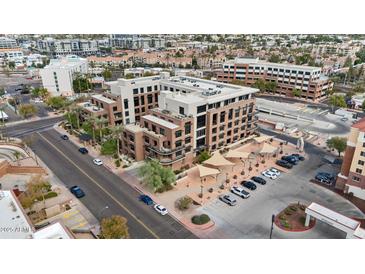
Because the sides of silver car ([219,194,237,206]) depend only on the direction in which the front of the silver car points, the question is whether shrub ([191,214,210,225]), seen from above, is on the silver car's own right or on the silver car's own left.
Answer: on the silver car's own left

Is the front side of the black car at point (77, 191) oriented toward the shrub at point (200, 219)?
yes

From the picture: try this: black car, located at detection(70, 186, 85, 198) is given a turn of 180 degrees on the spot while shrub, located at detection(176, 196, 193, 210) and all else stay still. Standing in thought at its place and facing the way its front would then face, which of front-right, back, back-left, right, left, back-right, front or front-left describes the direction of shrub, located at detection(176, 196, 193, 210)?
back

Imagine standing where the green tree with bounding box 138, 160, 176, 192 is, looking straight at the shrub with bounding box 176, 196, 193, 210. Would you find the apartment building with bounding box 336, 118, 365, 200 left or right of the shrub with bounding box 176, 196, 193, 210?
left

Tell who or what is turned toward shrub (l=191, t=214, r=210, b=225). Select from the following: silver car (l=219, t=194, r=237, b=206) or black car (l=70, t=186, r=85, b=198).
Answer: the black car

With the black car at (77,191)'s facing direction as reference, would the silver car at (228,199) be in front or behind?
in front

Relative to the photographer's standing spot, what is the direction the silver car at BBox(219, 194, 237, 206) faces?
facing away from the viewer and to the left of the viewer

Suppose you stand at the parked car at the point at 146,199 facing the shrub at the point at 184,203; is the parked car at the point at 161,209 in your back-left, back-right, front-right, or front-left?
front-right

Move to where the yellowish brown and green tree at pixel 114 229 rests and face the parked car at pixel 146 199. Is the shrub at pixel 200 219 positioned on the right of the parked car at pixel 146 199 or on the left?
right

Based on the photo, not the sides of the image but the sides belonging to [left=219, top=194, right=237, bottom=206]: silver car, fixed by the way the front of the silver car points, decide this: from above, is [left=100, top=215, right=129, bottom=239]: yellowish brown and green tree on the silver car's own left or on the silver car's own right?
on the silver car's own left

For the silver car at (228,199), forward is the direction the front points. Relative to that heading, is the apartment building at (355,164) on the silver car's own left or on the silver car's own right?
on the silver car's own right

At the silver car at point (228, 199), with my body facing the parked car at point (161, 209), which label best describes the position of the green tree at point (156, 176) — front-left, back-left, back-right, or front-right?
front-right

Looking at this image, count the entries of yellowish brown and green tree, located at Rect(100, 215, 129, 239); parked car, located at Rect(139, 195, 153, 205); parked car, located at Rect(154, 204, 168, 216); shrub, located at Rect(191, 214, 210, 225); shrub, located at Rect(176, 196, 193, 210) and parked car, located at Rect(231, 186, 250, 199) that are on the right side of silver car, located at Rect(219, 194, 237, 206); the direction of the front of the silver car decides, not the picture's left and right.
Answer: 1

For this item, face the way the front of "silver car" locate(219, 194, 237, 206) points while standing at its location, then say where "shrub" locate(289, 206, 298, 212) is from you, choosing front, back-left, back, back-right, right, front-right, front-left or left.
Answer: back-right
